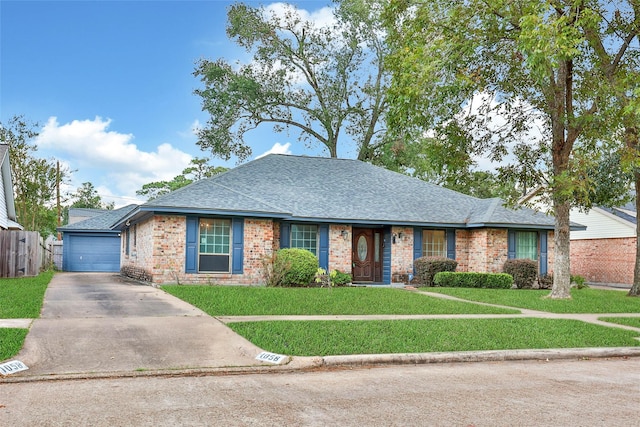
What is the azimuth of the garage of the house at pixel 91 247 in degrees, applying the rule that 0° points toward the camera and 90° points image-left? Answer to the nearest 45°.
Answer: approximately 0°

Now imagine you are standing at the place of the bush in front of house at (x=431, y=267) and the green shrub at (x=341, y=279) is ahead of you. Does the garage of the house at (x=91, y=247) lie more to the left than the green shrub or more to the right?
right

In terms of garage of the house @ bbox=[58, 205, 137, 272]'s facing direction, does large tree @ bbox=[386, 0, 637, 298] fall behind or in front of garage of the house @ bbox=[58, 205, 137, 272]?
in front
